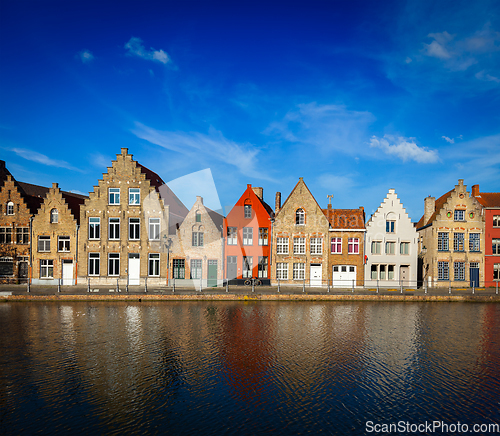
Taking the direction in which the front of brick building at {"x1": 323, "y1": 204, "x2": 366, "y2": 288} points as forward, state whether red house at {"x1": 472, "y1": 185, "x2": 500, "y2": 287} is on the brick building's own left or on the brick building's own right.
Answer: on the brick building's own left

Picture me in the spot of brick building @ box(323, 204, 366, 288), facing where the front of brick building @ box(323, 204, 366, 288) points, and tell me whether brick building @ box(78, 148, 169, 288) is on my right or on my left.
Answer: on my right

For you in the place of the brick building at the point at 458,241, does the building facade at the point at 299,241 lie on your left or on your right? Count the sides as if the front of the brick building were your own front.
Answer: on your right

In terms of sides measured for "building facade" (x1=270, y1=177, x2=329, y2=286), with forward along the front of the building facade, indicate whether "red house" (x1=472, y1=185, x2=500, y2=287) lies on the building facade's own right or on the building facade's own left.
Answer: on the building facade's own left

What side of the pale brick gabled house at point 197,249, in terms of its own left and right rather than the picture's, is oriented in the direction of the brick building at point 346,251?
left
